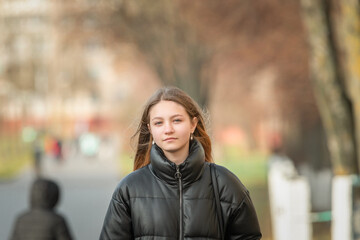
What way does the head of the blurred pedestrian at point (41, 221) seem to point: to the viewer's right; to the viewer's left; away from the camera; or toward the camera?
away from the camera

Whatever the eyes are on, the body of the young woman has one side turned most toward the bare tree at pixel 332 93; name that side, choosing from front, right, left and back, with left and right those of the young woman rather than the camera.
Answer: back

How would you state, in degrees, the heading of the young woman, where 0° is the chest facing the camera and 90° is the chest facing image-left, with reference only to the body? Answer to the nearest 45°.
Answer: approximately 0°

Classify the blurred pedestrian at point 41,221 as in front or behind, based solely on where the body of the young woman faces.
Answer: behind

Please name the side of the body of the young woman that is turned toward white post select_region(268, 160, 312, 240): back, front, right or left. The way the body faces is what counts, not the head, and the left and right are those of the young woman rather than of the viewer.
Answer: back

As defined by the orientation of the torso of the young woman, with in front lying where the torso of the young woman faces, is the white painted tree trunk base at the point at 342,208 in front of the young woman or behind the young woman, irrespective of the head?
behind
